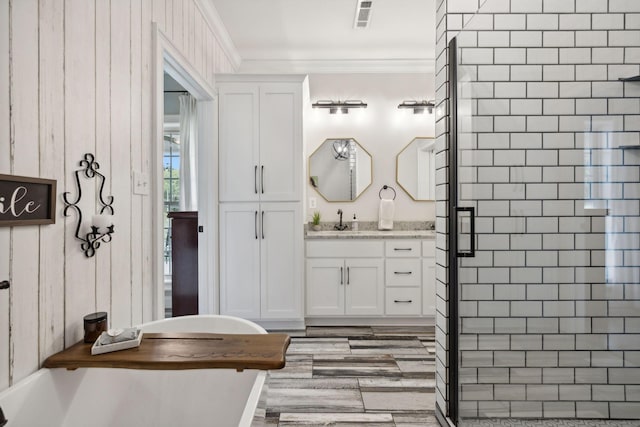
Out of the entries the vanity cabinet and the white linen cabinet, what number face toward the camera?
2

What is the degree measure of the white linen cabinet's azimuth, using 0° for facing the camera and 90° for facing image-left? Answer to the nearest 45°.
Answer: approximately 0°

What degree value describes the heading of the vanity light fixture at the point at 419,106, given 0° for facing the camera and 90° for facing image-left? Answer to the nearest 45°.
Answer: approximately 0°
